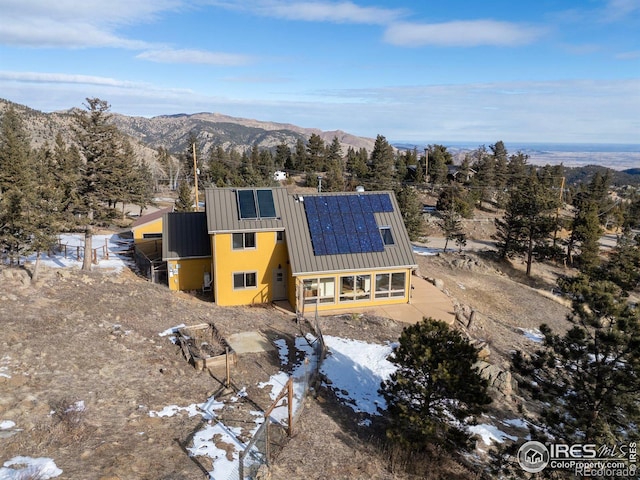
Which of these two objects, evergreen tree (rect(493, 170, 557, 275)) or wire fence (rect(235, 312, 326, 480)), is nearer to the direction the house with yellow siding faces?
the wire fence

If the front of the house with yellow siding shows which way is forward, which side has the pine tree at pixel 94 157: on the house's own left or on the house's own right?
on the house's own right

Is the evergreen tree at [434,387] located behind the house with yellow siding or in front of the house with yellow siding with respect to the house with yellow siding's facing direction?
in front

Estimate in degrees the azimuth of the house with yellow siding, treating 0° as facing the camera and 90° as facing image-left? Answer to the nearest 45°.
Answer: approximately 0°

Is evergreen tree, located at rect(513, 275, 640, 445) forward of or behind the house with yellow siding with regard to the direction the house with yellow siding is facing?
forward

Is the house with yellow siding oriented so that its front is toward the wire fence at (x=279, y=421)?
yes

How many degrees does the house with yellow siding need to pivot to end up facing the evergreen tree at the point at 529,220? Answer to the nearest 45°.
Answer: approximately 135° to its left

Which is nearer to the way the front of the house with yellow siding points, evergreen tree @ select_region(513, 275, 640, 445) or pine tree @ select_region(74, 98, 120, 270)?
the evergreen tree

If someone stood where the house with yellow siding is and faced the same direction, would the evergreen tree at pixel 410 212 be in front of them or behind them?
behind

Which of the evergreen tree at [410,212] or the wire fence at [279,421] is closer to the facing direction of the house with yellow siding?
the wire fence
